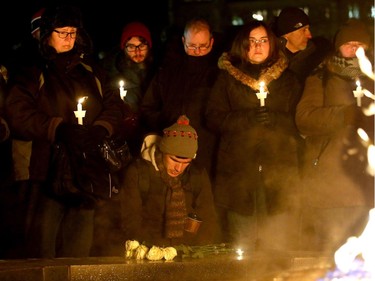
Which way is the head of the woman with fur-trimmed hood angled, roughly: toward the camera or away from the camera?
toward the camera

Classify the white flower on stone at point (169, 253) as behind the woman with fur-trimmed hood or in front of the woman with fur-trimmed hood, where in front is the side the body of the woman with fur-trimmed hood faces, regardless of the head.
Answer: in front

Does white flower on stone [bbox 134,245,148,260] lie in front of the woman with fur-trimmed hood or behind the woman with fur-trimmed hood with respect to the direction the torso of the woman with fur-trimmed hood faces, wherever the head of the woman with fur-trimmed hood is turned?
in front

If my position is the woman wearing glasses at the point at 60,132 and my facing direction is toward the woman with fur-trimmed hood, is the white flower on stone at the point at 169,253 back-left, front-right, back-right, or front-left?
front-right

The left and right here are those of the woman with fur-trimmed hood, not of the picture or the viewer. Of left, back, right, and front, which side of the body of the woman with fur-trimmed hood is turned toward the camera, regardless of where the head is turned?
front

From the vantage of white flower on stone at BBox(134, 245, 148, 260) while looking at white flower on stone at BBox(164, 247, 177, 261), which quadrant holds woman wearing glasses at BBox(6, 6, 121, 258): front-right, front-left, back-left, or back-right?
back-left
